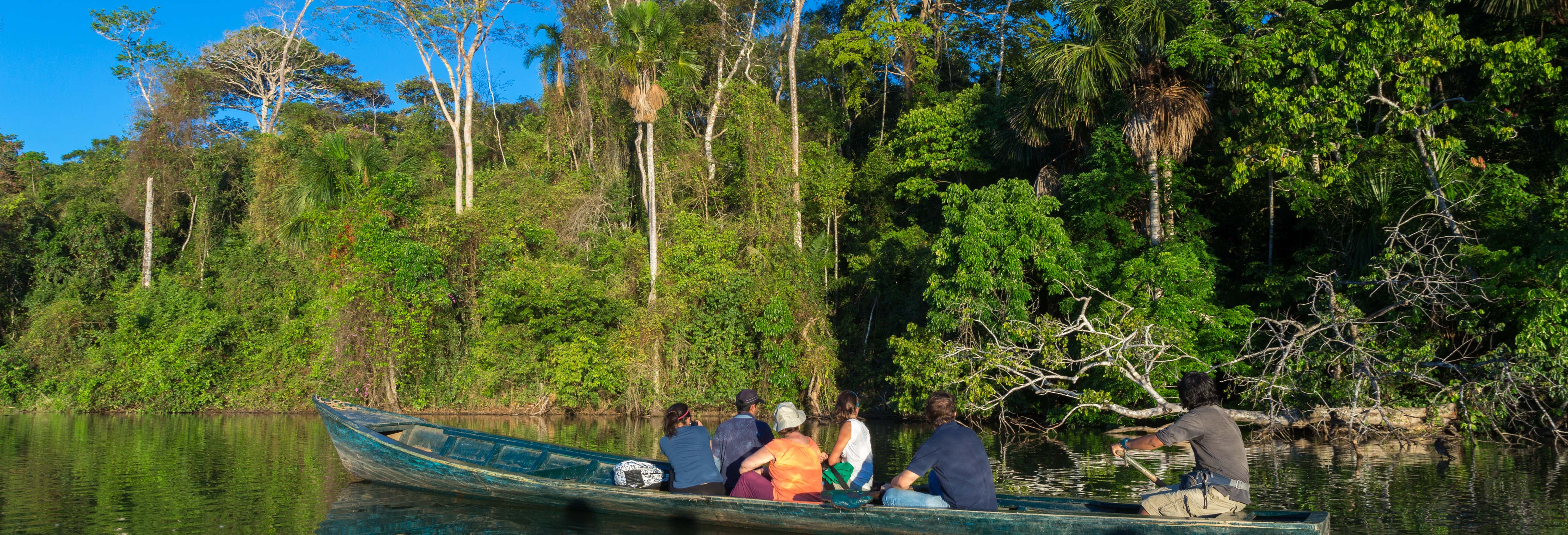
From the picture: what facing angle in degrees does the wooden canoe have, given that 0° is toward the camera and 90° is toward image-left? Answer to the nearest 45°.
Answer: approximately 90°

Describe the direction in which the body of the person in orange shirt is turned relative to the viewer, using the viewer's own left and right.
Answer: facing away from the viewer and to the left of the viewer

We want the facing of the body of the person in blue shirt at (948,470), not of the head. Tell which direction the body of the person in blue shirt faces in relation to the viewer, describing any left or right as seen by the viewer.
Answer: facing away from the viewer and to the left of the viewer

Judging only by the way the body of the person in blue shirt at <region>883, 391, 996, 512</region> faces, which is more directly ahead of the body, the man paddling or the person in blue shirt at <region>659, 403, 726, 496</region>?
the person in blue shirt

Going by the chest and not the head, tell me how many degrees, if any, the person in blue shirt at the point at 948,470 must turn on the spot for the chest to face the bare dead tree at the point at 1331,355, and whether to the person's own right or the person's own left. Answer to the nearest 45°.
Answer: approximately 90° to the person's own right

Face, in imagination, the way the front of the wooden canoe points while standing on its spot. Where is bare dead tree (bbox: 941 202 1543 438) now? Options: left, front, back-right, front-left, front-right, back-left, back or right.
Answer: back-right

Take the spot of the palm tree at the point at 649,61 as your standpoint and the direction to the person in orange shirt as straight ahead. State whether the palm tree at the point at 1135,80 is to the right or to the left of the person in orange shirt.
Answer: left
